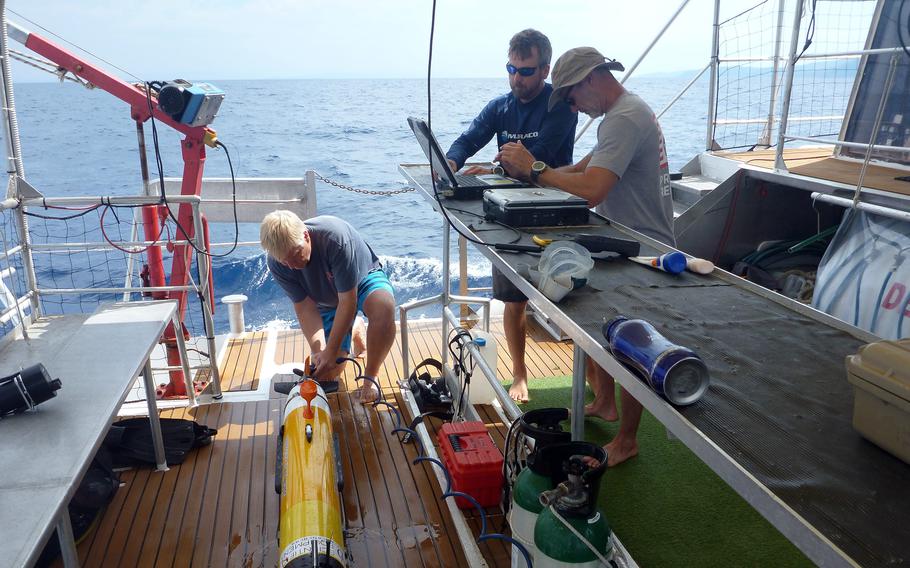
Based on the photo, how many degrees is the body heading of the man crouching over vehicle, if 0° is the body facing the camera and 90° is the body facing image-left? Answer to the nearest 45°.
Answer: approximately 45°

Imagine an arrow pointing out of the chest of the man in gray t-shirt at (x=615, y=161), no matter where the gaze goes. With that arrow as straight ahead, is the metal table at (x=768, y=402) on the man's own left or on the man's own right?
on the man's own left

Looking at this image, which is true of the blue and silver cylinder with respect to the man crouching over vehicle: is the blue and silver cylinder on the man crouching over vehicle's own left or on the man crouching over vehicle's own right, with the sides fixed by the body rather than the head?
on the man crouching over vehicle's own left

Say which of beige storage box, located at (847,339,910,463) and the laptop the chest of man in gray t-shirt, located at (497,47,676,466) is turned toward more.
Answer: the laptop

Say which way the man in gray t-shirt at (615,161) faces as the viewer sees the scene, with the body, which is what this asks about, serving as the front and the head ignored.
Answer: to the viewer's left

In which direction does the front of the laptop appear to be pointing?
to the viewer's right

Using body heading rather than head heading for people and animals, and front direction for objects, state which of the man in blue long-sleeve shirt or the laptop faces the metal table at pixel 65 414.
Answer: the man in blue long-sleeve shirt

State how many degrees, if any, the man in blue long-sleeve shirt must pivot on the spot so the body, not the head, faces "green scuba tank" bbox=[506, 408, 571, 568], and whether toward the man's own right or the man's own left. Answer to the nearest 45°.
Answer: approximately 45° to the man's own left

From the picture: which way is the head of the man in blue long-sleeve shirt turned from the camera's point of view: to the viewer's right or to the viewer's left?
to the viewer's left
